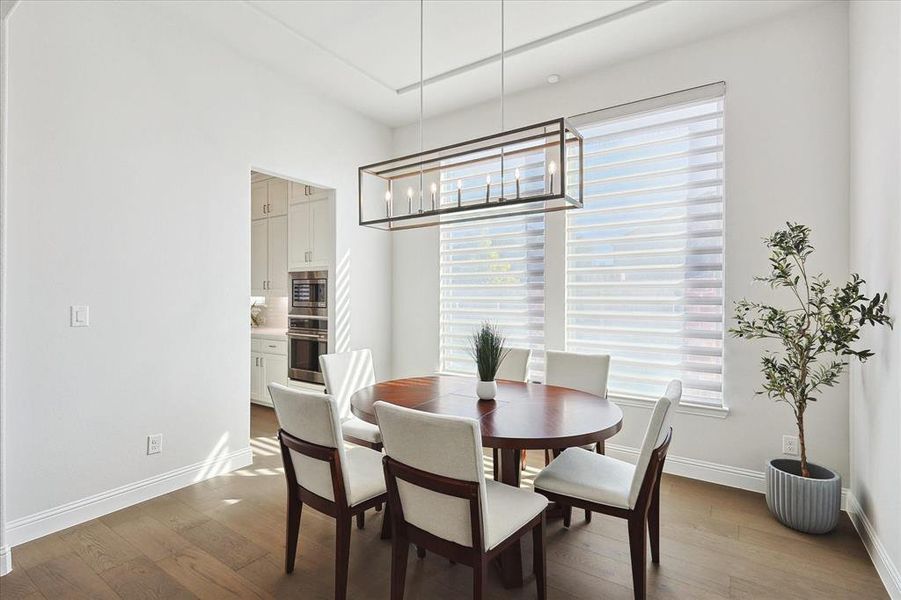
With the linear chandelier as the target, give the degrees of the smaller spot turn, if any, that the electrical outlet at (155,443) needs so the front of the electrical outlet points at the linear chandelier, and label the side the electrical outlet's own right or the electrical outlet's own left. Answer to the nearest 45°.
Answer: approximately 45° to the electrical outlet's own left

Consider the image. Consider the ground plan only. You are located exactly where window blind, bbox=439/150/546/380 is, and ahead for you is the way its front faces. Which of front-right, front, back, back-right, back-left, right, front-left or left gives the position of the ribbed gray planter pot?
left

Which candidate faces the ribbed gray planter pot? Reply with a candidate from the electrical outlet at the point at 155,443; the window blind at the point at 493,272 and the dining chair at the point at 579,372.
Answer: the electrical outlet

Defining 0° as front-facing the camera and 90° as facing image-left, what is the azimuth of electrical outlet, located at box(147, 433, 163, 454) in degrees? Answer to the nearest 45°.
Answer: approximately 315°

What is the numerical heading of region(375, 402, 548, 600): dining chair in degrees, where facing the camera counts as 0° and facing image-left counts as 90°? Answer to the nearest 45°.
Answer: approximately 225°

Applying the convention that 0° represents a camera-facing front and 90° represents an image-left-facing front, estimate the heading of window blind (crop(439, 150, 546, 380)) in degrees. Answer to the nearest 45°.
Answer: approximately 45°

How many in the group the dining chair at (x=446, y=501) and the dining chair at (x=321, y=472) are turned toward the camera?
0

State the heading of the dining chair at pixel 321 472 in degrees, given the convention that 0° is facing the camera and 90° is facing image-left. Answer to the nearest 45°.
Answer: approximately 225°

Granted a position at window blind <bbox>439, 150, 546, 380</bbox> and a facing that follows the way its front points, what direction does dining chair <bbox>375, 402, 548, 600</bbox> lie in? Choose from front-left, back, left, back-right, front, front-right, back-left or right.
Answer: front-left

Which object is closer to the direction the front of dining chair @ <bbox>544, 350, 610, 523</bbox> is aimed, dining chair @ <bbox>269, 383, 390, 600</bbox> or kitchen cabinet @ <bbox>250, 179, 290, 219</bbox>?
the dining chair

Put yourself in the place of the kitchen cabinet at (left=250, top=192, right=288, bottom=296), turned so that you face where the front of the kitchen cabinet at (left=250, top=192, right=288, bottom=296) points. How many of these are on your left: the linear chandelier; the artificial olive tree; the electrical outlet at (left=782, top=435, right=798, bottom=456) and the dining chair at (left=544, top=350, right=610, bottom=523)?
4

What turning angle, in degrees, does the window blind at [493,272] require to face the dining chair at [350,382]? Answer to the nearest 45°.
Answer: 0° — it already faces it

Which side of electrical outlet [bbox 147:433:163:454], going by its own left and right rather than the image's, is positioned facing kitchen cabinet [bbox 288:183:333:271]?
left
